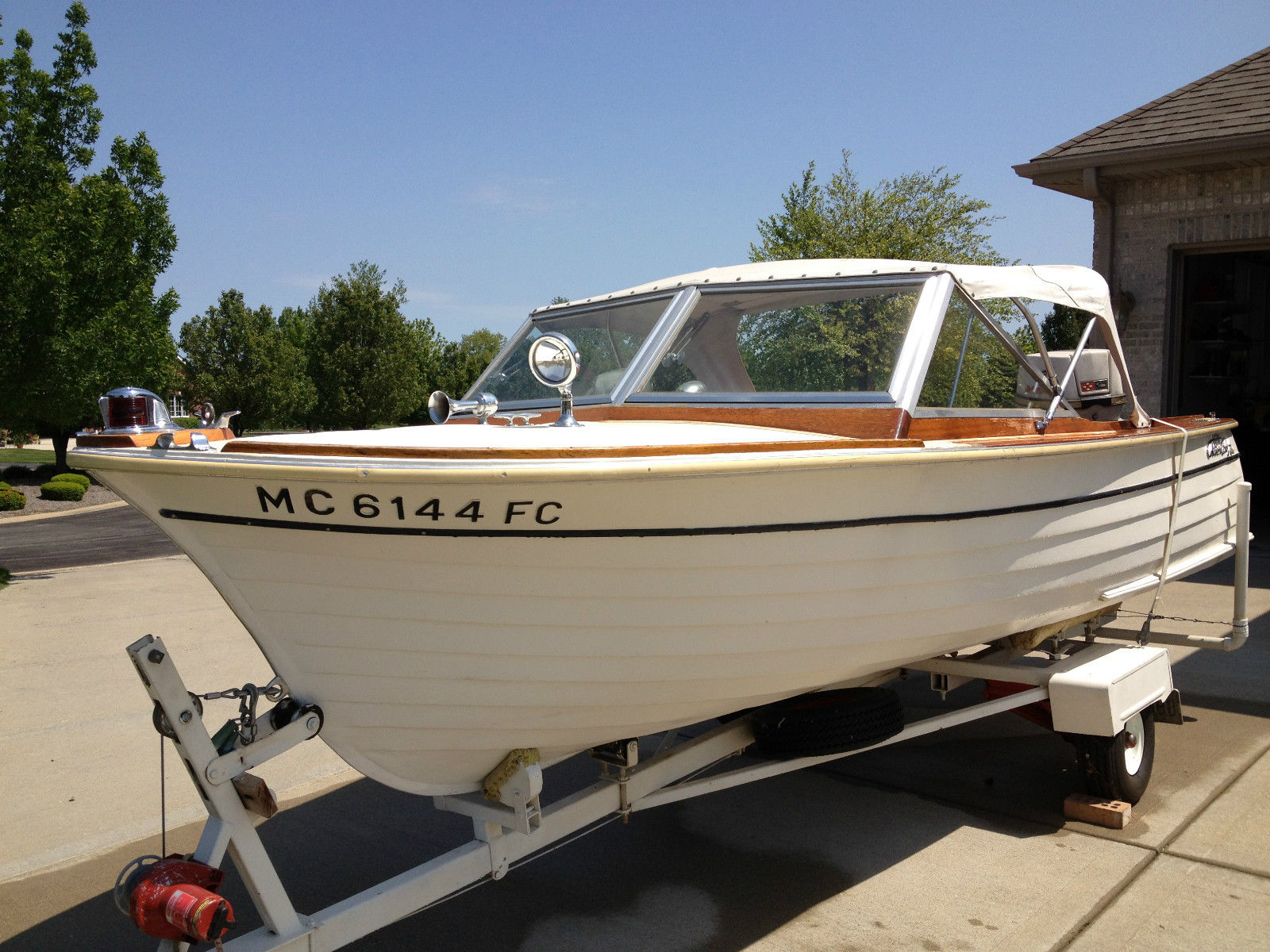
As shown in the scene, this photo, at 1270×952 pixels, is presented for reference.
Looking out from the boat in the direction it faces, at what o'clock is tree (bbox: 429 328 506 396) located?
The tree is roughly at 4 o'clock from the boat.

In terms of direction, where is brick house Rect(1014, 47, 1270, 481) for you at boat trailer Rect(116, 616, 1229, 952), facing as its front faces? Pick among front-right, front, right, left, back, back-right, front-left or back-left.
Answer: back

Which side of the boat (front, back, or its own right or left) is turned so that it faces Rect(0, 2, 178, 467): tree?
right

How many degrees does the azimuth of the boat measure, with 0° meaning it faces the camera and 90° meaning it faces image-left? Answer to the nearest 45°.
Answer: approximately 45°

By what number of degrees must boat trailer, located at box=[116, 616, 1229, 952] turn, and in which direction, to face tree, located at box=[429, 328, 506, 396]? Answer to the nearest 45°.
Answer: approximately 135° to its right

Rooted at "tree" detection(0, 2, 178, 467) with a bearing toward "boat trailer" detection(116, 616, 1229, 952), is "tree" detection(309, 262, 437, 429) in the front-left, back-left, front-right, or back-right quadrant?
back-left

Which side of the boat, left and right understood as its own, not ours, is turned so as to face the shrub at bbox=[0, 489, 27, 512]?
right

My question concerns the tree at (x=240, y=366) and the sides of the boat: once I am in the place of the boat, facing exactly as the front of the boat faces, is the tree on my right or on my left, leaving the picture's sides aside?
on my right

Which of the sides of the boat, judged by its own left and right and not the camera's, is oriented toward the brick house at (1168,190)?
back

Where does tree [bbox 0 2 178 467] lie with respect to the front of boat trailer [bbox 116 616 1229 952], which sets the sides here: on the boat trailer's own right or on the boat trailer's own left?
on the boat trailer's own right

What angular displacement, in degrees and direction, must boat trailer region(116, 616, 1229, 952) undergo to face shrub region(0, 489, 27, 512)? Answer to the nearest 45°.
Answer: approximately 90° to its right

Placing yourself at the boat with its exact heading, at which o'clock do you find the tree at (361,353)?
The tree is roughly at 4 o'clock from the boat.
